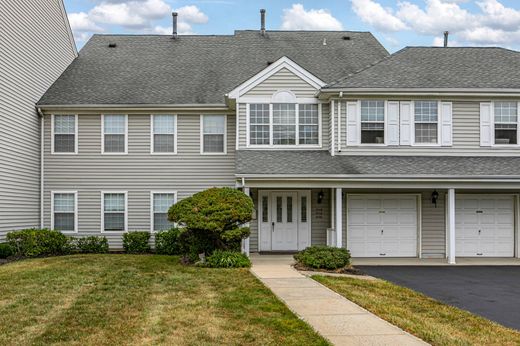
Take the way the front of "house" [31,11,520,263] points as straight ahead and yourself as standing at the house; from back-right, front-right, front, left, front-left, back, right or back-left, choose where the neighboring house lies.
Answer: right

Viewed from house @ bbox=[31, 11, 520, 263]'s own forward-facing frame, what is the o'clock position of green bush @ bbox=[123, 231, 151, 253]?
The green bush is roughly at 3 o'clock from the house.

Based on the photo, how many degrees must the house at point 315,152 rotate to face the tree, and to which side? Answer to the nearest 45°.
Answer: approximately 45° to its right

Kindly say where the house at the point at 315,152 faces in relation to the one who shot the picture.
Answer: facing the viewer

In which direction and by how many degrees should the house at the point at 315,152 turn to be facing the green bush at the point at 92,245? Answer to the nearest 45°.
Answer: approximately 90° to its right

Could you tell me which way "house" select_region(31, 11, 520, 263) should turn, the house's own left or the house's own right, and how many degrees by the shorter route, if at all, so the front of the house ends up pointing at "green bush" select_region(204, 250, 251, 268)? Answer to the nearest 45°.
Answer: approximately 45° to the house's own right

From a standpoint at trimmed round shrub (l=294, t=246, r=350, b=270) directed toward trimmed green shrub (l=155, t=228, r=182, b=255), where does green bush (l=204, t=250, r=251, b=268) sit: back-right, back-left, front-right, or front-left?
front-left

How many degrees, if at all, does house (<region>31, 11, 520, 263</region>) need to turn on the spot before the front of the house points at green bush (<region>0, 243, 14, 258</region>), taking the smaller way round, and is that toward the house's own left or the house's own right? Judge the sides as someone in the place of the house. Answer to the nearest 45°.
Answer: approximately 90° to the house's own right

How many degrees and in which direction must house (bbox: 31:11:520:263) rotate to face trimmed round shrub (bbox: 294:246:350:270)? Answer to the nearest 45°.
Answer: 0° — it already faces it
